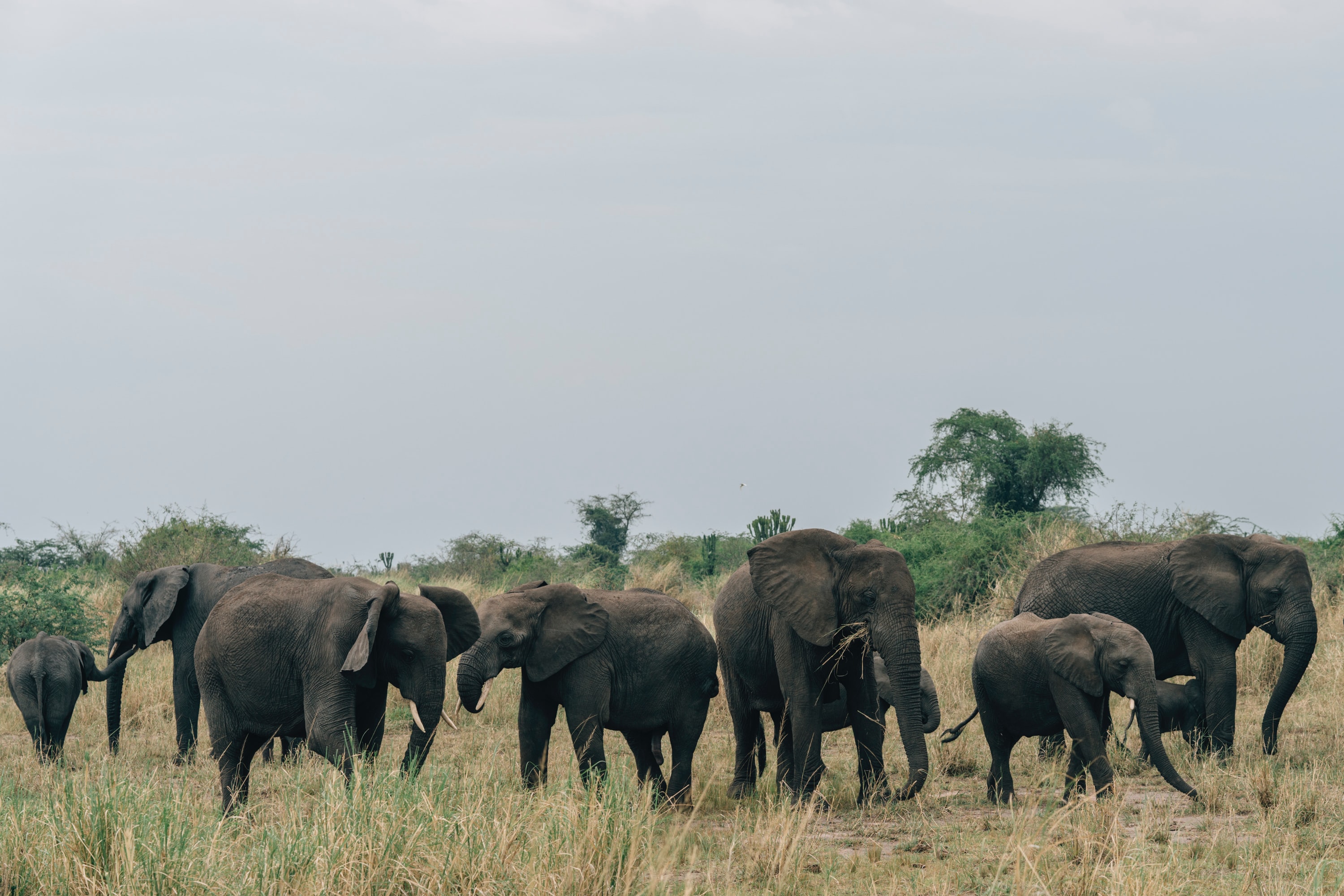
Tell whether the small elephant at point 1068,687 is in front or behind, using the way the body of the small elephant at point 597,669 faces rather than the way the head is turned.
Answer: behind

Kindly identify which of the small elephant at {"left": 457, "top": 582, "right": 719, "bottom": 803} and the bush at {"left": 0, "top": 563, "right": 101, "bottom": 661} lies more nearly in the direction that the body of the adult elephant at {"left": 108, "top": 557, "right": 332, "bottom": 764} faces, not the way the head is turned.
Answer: the bush

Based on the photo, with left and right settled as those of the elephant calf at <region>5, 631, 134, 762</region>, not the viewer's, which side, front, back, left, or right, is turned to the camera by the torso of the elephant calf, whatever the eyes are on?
back

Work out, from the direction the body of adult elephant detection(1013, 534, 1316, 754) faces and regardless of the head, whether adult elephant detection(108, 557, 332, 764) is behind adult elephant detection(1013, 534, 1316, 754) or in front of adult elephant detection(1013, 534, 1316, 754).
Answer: behind

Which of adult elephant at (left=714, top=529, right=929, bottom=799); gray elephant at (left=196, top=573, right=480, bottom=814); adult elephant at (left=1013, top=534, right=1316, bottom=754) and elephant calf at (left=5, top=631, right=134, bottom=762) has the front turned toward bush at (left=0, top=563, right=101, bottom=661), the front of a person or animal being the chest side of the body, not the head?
the elephant calf

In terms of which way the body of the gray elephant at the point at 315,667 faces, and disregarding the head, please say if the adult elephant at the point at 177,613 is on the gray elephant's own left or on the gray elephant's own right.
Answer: on the gray elephant's own left

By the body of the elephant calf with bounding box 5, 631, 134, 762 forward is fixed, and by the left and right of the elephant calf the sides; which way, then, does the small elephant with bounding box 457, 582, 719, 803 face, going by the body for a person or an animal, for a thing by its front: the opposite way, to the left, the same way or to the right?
to the left

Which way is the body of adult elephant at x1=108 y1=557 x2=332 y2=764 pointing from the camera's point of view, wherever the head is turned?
to the viewer's left

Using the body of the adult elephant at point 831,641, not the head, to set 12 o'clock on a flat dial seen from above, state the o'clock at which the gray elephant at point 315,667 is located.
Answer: The gray elephant is roughly at 4 o'clock from the adult elephant.

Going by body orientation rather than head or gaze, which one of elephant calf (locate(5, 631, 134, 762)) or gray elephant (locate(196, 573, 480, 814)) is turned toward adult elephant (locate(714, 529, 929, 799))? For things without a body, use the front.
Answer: the gray elephant

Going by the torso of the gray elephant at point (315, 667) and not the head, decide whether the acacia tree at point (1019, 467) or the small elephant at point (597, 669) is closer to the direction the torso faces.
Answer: the small elephant

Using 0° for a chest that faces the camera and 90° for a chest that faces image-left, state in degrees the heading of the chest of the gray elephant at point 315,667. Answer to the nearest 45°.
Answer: approximately 270°

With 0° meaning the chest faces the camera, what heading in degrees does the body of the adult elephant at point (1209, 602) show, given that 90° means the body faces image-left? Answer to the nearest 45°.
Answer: approximately 270°

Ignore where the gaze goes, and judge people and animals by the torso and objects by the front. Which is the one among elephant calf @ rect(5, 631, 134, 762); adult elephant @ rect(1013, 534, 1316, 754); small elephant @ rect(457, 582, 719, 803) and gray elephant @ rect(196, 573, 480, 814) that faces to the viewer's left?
the small elephant

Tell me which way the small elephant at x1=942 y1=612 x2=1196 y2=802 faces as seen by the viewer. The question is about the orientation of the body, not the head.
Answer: to the viewer's right
